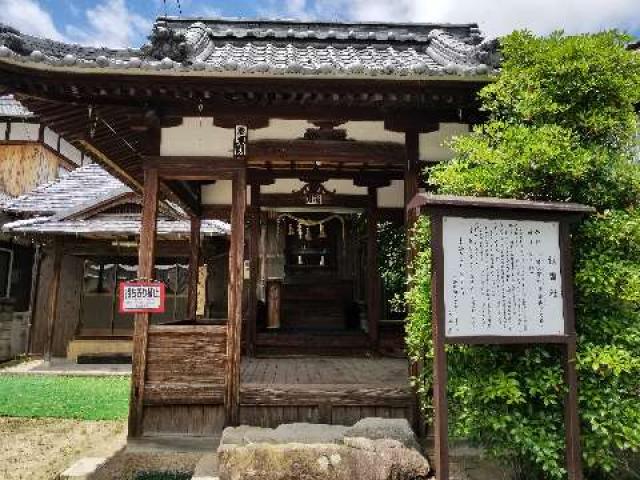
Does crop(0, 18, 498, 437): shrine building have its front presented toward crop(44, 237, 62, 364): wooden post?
no

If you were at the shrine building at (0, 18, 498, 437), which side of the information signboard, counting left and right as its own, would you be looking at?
right

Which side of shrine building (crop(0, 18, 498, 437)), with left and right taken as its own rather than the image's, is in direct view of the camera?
front

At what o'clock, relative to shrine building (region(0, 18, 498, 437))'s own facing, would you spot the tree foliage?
The tree foliage is roughly at 10 o'clock from the shrine building.

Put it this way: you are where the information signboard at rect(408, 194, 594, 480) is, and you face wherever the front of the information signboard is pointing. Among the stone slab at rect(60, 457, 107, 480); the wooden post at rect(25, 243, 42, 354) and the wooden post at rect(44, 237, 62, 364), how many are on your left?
0

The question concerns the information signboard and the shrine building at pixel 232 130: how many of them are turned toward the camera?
2

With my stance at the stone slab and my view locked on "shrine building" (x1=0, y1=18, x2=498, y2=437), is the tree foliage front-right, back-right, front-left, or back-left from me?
front-right

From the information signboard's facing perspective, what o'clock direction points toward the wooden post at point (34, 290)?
The wooden post is roughly at 4 o'clock from the information signboard.

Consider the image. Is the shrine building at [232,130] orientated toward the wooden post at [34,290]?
no

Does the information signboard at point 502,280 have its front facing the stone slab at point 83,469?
no

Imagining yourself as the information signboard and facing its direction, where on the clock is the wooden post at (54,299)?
The wooden post is roughly at 4 o'clock from the information signboard.
